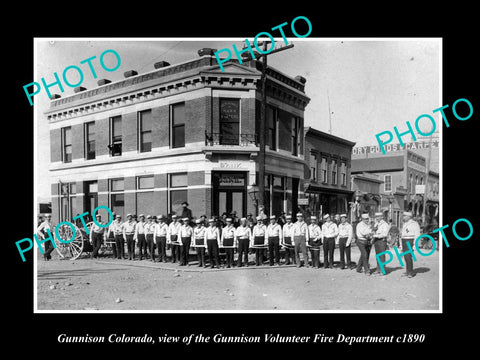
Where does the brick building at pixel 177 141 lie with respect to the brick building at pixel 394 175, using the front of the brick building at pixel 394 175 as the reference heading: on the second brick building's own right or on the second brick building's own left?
on the second brick building's own right

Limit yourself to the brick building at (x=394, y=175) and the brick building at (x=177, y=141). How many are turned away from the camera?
0
